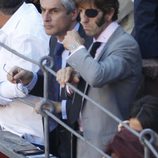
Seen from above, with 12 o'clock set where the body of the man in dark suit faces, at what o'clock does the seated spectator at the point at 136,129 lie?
The seated spectator is roughly at 10 o'clock from the man in dark suit.

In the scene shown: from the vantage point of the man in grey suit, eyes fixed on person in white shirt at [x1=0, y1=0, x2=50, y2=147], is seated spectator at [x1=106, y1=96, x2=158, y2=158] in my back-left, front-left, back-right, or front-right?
back-left

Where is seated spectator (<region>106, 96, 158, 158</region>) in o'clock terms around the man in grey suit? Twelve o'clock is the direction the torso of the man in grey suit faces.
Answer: The seated spectator is roughly at 10 o'clock from the man in grey suit.

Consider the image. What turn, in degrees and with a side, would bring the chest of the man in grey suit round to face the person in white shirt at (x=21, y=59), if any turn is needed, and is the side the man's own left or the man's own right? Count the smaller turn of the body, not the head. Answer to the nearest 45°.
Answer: approximately 90° to the man's own right

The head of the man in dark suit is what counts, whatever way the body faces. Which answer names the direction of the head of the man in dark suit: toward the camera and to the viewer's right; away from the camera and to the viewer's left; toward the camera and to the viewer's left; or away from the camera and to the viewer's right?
toward the camera and to the viewer's left

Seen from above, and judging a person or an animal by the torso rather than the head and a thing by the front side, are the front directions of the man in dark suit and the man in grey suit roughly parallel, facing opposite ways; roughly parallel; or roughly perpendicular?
roughly parallel

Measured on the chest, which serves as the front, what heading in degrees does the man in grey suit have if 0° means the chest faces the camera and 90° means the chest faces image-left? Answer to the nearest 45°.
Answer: approximately 45°

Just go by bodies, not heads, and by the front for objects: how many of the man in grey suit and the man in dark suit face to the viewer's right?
0

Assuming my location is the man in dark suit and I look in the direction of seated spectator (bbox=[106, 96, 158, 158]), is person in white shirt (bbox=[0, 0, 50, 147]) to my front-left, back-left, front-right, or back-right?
back-right

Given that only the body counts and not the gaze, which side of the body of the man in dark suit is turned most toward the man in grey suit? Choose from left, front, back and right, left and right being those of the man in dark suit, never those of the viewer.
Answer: left

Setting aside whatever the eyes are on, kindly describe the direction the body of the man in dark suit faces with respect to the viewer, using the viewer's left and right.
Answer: facing the viewer and to the left of the viewer

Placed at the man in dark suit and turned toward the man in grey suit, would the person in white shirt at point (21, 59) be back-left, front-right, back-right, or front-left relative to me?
back-right
